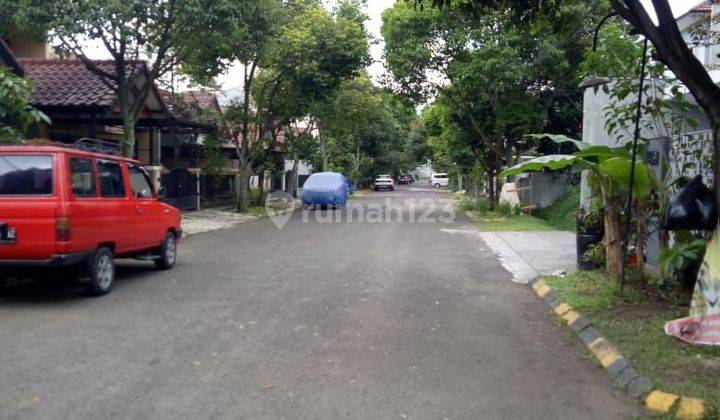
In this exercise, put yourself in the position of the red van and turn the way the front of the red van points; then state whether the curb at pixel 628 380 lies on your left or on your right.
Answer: on your right

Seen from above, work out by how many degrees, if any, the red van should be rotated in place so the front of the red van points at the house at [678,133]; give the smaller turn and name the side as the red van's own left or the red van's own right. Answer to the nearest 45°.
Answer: approximately 45° to the red van's own right

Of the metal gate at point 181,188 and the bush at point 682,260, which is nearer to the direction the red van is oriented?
the metal gate

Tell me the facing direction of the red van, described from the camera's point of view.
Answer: facing away from the viewer and to the right of the viewer

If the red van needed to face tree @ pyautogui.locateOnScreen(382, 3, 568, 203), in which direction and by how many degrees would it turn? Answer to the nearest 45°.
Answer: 0° — it already faces it

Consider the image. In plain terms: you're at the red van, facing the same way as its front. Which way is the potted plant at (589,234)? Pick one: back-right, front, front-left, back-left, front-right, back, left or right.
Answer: front-right

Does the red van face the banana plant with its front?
no

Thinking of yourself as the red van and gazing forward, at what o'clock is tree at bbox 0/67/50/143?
The tree is roughly at 10 o'clock from the red van.

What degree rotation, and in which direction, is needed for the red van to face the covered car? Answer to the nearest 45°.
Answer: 0° — it already faces it

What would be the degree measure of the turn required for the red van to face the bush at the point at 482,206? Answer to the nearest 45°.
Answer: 0° — it already faces it

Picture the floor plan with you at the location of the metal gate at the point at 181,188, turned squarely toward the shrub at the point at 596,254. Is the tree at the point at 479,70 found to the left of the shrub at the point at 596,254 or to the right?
left

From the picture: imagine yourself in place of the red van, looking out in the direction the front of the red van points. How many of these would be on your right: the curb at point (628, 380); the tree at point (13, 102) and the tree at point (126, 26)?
1

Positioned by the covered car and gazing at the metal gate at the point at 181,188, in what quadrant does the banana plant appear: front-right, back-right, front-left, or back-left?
front-left

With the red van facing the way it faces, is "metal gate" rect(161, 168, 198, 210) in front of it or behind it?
in front

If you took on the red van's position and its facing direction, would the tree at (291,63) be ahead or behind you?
ahead

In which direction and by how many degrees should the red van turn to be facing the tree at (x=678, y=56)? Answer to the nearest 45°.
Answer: approximately 90° to its right

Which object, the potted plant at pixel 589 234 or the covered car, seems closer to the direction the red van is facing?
the covered car

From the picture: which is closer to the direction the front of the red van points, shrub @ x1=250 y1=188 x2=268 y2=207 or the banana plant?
the shrub
